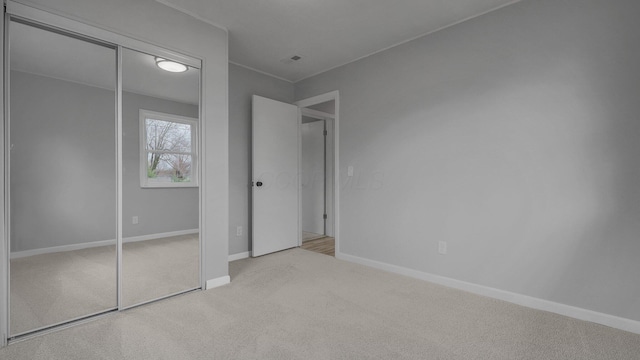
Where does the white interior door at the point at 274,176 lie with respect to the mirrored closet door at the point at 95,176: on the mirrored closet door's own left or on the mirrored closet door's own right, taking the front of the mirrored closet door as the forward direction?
on the mirrored closet door's own left

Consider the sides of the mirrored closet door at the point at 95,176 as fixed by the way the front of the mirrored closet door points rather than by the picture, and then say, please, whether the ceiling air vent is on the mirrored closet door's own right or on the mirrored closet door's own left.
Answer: on the mirrored closet door's own left

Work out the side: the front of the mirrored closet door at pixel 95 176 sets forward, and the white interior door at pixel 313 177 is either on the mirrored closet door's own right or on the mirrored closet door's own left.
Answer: on the mirrored closet door's own left

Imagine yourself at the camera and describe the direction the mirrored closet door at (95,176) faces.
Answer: facing the viewer and to the right of the viewer
